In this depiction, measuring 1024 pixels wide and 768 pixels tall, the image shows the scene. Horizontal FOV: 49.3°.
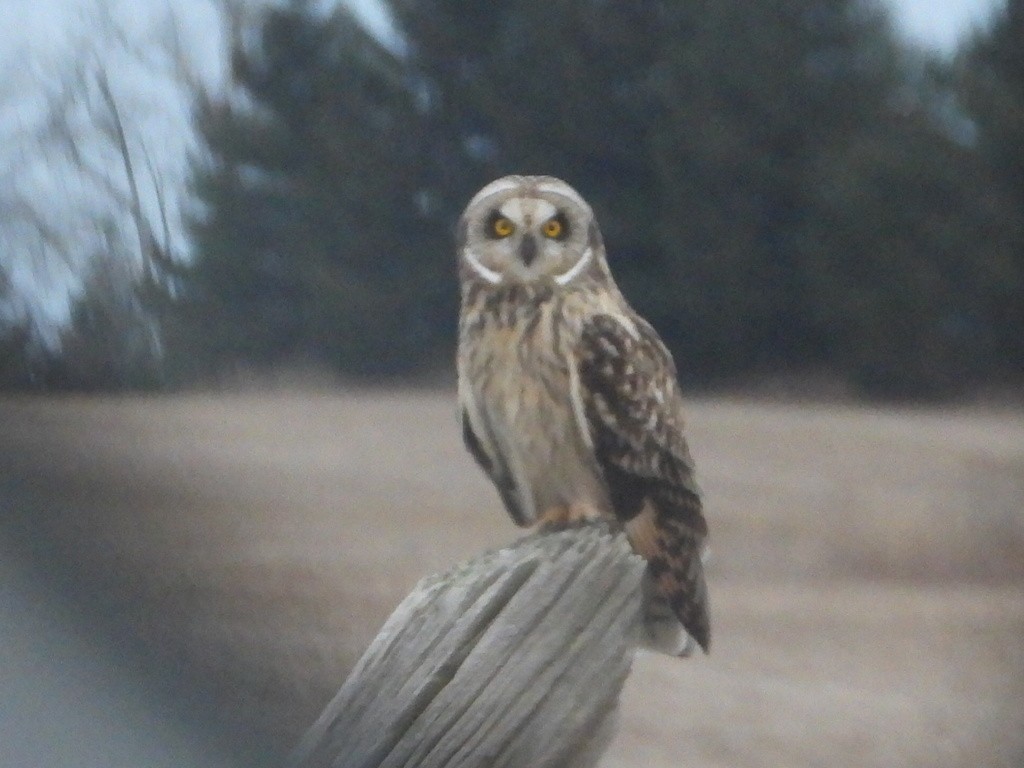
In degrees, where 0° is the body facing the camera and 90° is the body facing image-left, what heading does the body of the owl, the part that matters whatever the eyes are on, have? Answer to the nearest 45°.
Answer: approximately 45°

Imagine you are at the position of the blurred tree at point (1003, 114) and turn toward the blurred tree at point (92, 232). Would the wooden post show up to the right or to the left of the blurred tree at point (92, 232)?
left

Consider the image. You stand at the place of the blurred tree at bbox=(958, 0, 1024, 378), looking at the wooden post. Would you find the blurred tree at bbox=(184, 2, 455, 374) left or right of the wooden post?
right
